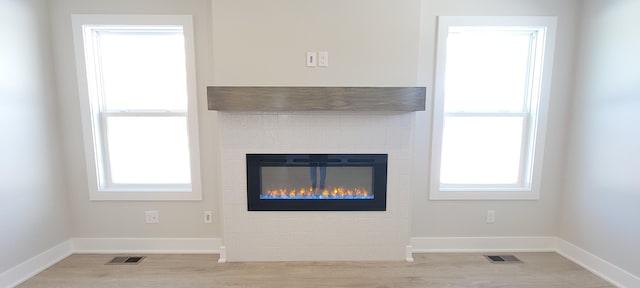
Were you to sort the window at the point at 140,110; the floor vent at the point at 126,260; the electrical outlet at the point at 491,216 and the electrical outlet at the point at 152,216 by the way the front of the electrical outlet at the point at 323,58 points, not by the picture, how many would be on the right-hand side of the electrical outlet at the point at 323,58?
3

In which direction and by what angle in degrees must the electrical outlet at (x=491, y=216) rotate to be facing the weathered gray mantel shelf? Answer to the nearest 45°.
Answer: approximately 45° to its right

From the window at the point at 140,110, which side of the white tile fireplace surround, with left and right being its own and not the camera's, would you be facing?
right

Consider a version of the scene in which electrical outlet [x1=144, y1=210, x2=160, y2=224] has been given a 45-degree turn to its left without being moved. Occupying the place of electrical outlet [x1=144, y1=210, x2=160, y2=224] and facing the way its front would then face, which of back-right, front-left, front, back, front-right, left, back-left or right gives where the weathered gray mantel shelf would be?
front

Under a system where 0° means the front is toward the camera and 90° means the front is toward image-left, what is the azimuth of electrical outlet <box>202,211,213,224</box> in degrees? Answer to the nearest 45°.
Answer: approximately 0°

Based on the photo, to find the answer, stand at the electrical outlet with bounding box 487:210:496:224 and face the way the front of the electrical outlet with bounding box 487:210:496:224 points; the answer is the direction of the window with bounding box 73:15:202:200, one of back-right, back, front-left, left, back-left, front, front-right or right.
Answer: front-right

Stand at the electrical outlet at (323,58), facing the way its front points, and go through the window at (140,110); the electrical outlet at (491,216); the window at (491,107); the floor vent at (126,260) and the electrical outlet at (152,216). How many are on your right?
3
